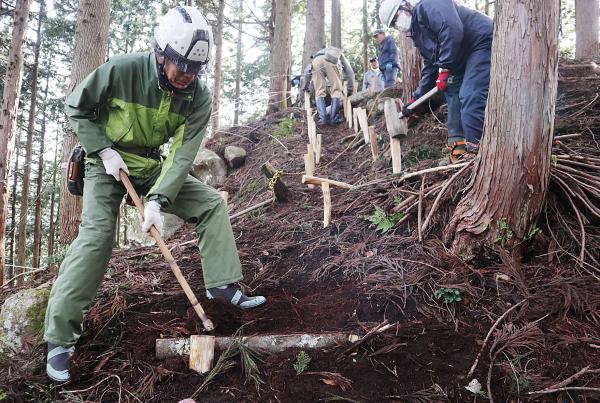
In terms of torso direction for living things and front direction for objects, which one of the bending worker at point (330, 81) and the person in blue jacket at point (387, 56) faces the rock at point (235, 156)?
the person in blue jacket

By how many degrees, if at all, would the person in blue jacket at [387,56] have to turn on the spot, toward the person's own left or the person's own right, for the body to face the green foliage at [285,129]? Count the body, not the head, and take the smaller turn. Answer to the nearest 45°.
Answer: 0° — they already face it

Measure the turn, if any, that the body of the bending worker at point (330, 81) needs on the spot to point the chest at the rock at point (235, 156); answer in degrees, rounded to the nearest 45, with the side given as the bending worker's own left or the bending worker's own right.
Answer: approximately 90° to the bending worker's own left

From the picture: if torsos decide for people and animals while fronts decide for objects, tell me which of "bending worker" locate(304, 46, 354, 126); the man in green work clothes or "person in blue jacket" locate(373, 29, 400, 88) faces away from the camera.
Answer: the bending worker

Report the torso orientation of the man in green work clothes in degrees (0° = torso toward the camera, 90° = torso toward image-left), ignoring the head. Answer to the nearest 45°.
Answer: approximately 315°

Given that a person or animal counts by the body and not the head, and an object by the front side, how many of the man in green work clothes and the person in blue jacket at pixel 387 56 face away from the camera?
0

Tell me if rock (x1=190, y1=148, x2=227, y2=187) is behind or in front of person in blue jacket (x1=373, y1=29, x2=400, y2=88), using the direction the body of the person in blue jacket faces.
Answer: in front

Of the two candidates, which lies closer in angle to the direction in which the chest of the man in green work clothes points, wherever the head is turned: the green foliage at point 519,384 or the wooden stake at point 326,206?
the green foliage

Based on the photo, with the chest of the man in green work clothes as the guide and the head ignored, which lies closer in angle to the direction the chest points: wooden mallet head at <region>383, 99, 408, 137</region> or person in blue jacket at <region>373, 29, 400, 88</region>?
the wooden mallet head

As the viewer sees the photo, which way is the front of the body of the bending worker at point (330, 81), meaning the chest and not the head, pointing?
away from the camera

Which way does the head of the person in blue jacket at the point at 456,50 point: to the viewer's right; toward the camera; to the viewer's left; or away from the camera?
to the viewer's left

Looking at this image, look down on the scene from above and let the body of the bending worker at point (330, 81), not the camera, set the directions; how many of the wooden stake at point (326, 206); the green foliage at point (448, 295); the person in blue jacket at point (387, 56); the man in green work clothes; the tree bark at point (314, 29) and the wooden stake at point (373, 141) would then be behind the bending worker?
4

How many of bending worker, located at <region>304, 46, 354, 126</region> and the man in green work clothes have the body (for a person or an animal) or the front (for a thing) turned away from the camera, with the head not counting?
1

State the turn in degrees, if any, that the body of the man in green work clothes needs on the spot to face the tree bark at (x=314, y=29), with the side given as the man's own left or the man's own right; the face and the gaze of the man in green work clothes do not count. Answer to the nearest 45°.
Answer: approximately 90° to the man's own left

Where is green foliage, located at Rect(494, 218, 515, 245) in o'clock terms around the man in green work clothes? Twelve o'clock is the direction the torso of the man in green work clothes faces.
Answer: The green foliage is roughly at 11 o'clock from the man in green work clothes.
